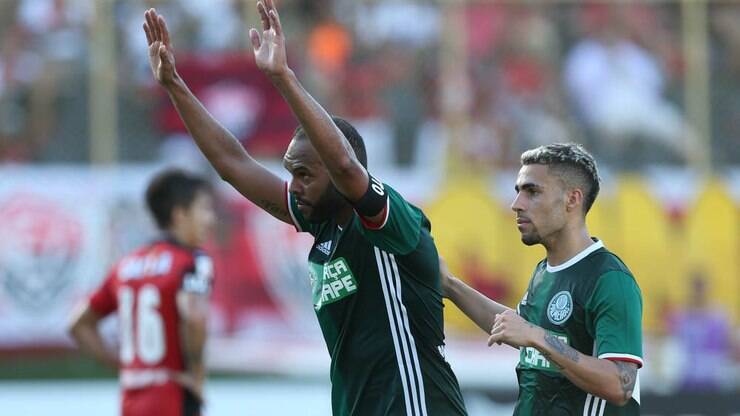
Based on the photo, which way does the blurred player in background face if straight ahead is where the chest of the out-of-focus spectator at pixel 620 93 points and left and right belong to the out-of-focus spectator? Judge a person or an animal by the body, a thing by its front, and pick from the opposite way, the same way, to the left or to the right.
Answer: the opposite way

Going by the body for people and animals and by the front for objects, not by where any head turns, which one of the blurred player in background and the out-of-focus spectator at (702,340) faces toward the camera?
the out-of-focus spectator

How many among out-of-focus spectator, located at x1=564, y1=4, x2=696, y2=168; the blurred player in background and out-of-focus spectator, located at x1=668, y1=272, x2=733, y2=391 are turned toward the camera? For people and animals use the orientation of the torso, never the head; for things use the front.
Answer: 2

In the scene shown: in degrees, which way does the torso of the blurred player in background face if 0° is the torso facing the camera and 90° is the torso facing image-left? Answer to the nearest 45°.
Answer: approximately 225°

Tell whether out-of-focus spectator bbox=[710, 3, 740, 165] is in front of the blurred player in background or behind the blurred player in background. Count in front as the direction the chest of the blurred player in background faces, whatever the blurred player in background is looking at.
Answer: in front

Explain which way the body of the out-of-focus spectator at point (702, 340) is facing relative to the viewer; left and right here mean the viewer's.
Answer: facing the viewer

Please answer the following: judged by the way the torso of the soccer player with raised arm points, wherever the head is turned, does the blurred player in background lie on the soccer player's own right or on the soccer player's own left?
on the soccer player's own right

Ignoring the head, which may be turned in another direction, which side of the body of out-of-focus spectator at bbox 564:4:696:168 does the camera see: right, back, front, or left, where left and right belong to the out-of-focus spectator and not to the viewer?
front

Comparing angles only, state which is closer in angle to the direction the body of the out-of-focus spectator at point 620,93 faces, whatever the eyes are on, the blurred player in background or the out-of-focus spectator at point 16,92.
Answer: the blurred player in background

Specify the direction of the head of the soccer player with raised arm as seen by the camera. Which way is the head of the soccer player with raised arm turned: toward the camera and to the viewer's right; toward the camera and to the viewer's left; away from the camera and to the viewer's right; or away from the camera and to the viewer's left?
toward the camera and to the viewer's left

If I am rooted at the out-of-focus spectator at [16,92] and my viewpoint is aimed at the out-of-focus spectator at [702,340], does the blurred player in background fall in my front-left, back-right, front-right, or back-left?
front-right

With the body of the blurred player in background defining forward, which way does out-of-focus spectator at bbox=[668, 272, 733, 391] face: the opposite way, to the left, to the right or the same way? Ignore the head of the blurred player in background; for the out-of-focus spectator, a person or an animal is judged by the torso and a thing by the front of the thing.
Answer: the opposite way

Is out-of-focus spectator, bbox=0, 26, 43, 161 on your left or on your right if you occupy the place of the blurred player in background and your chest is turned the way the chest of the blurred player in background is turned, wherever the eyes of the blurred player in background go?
on your left

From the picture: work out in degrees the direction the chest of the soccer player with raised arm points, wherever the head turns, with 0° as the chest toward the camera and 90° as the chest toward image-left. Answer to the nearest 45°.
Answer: approximately 45°

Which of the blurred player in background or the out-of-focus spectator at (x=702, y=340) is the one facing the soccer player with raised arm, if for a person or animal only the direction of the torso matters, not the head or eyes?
the out-of-focus spectator

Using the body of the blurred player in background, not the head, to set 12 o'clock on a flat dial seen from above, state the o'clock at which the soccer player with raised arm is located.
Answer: The soccer player with raised arm is roughly at 4 o'clock from the blurred player in background.

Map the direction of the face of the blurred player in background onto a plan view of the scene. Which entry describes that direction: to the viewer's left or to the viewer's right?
to the viewer's right

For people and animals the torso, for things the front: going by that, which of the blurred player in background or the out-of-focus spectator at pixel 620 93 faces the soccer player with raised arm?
the out-of-focus spectator

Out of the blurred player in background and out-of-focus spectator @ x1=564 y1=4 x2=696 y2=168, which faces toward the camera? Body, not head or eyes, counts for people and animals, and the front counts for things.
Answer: the out-of-focus spectator
